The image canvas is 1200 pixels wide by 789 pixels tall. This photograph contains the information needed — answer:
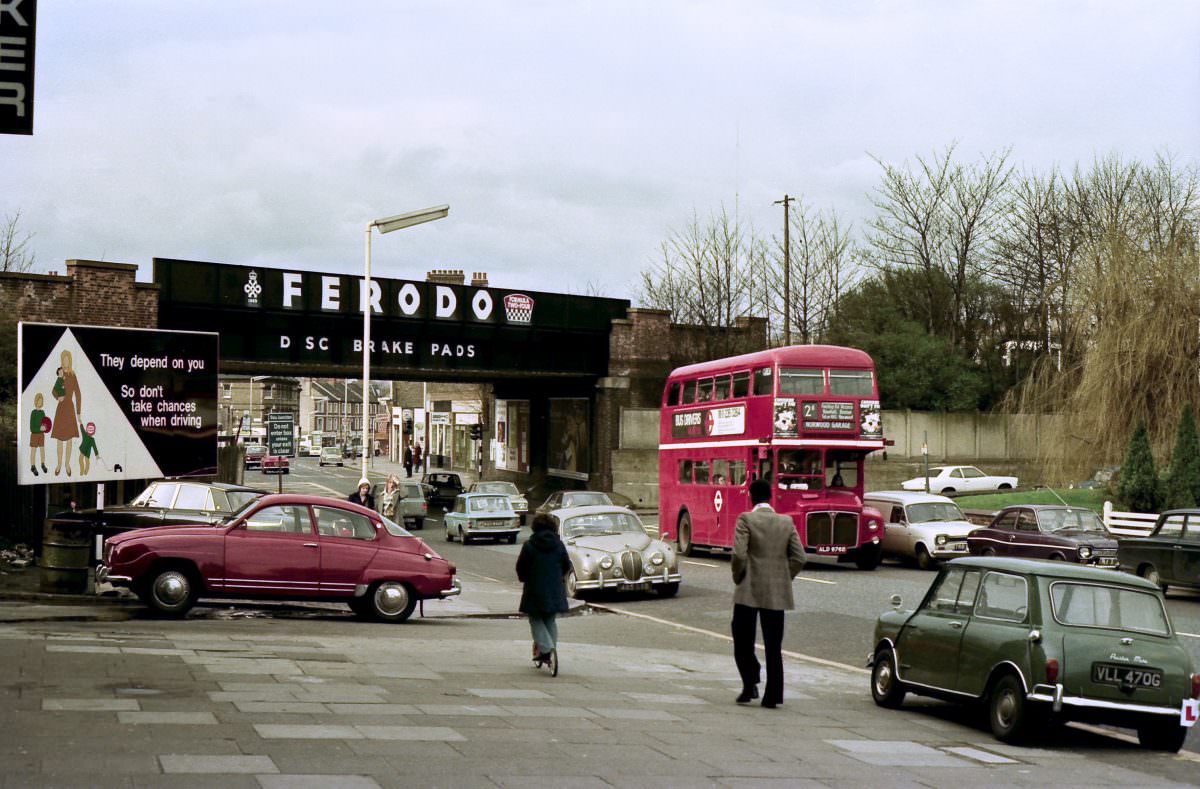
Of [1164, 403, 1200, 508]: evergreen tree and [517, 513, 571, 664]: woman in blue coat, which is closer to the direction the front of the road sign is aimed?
the woman in blue coat

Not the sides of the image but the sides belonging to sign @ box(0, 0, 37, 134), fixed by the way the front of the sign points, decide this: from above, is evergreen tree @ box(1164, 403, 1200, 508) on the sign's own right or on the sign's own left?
on the sign's own left

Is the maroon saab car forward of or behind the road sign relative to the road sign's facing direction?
forward

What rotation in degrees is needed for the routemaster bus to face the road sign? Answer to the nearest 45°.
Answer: approximately 180°

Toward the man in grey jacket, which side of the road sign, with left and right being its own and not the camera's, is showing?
front

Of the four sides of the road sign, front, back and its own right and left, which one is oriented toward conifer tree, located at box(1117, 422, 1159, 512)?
left

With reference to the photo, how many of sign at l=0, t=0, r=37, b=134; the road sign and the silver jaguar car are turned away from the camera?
0

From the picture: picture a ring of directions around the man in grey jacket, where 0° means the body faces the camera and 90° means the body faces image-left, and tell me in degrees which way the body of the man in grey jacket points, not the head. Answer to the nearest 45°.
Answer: approximately 180°

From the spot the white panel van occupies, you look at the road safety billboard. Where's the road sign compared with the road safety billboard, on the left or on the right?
right

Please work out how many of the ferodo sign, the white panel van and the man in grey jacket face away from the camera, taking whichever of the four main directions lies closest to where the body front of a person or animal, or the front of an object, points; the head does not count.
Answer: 1

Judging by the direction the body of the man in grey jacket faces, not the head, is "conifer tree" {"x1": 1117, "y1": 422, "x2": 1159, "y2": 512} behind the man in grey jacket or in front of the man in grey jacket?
in front

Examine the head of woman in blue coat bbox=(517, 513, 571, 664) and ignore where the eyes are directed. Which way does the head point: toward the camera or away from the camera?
away from the camera

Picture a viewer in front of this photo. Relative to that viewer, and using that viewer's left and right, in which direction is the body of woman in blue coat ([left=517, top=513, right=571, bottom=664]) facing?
facing away from the viewer

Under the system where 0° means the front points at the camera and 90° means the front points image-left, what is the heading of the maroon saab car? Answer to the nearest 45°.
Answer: approximately 90°

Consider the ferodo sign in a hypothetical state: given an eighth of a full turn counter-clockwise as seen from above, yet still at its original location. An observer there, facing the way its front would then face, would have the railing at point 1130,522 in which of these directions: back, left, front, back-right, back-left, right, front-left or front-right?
front-right

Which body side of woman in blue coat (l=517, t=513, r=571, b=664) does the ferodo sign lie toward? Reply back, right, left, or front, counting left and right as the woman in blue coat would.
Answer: front

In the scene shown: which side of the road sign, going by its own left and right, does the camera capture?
front

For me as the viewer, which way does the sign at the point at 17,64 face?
facing the viewer

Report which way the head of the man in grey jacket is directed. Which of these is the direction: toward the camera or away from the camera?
away from the camera

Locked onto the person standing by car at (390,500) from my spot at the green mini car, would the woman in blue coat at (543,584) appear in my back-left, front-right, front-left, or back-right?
front-left

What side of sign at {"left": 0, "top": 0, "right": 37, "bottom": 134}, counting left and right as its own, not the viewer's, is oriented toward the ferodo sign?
back
